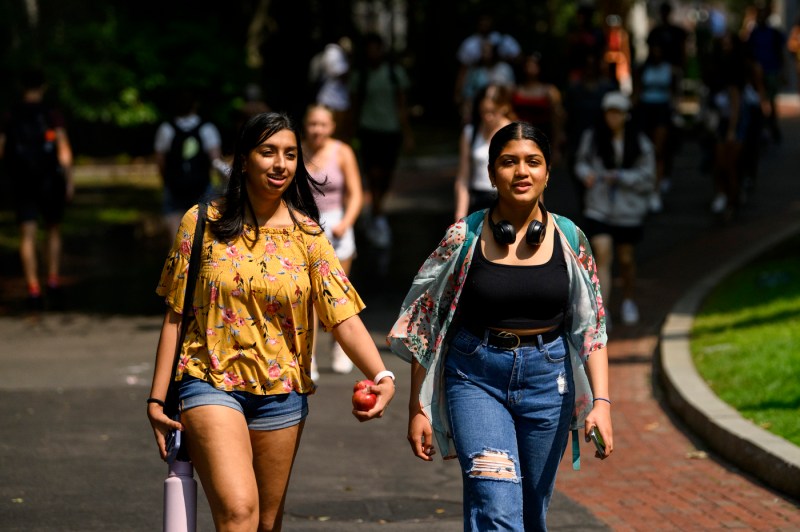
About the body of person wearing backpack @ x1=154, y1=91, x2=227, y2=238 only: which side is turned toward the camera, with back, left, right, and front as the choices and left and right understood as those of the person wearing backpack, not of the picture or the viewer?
back

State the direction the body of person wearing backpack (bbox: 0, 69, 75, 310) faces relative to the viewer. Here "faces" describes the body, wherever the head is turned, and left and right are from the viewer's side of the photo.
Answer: facing away from the viewer

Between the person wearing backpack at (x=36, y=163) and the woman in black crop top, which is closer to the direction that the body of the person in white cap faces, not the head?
the woman in black crop top

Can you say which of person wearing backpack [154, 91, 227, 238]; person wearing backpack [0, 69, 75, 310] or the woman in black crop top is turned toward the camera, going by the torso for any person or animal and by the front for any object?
the woman in black crop top

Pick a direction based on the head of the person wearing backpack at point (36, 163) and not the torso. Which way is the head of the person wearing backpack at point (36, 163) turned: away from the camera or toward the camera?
away from the camera

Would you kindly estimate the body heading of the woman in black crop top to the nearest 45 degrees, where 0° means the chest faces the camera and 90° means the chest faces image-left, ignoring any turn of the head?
approximately 0°

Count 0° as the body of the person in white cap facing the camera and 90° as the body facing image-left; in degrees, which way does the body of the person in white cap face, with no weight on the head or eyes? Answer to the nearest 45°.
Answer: approximately 0°

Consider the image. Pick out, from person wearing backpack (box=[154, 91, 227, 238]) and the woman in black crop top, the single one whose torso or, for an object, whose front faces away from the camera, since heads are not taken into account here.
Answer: the person wearing backpack

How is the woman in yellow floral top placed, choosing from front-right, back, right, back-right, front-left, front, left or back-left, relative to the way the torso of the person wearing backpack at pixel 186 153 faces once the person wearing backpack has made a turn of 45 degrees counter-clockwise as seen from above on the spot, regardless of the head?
back-left
